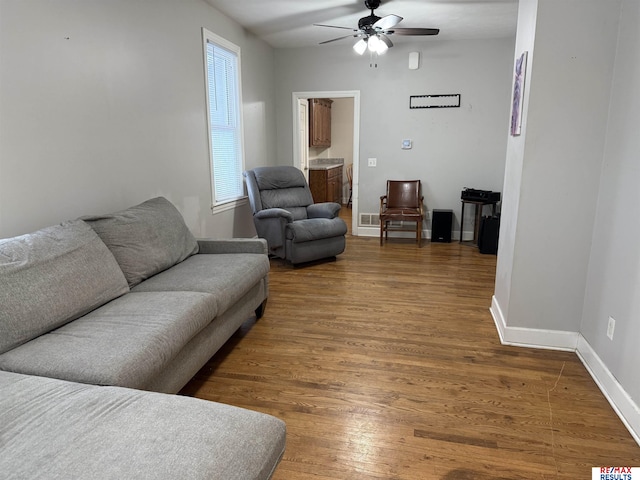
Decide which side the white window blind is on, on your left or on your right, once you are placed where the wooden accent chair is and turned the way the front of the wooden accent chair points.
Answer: on your right

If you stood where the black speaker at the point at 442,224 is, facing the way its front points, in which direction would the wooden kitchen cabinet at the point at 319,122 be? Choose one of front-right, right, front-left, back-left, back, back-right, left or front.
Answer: back-right

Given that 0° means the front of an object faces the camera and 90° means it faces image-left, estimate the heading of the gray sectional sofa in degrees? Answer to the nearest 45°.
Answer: approximately 315°

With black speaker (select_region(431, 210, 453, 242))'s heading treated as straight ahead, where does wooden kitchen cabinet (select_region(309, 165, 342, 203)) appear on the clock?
The wooden kitchen cabinet is roughly at 4 o'clock from the black speaker.

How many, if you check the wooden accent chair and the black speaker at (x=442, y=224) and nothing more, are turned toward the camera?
2

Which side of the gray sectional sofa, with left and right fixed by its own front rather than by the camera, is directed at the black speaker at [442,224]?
left

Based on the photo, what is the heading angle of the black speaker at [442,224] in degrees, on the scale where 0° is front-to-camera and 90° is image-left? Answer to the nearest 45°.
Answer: approximately 0°

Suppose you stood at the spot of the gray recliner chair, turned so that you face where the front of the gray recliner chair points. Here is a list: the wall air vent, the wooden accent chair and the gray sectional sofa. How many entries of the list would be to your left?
2

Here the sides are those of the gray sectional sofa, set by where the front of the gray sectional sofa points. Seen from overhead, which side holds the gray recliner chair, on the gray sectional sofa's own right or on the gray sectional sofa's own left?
on the gray sectional sofa's own left

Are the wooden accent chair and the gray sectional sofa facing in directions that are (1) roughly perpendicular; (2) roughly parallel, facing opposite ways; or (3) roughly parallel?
roughly perpendicular

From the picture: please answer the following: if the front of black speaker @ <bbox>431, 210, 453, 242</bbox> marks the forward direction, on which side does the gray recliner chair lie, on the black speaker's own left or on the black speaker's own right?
on the black speaker's own right
